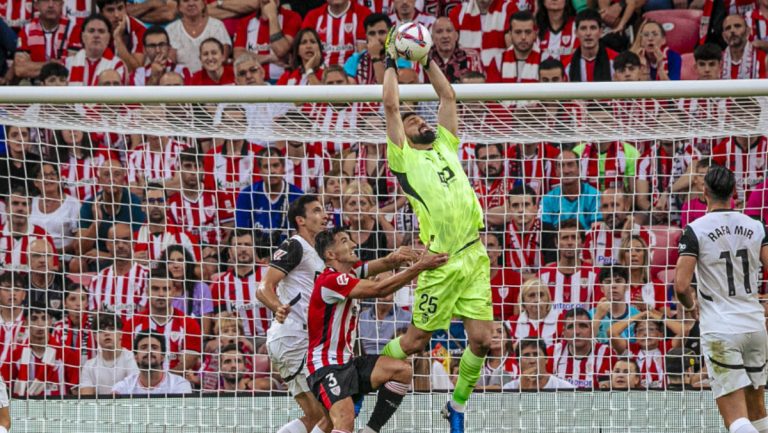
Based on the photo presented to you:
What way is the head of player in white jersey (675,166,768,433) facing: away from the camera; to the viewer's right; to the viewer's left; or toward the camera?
away from the camera

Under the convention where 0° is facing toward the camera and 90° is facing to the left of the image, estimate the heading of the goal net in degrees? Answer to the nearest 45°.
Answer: approximately 0°

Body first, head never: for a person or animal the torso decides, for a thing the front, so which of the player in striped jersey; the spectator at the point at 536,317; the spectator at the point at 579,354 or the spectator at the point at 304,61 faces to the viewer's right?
the player in striped jersey

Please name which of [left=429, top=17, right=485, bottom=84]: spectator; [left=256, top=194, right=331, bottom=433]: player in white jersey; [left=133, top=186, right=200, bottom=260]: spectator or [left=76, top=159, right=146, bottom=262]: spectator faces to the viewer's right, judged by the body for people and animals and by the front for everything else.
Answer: the player in white jersey

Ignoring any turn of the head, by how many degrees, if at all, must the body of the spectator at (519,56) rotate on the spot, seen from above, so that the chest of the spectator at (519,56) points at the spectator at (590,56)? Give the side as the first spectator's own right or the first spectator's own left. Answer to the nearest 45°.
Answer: approximately 90° to the first spectator's own left

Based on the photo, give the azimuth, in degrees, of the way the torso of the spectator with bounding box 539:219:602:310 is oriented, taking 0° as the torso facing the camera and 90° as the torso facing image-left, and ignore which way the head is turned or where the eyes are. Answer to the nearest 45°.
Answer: approximately 0°
